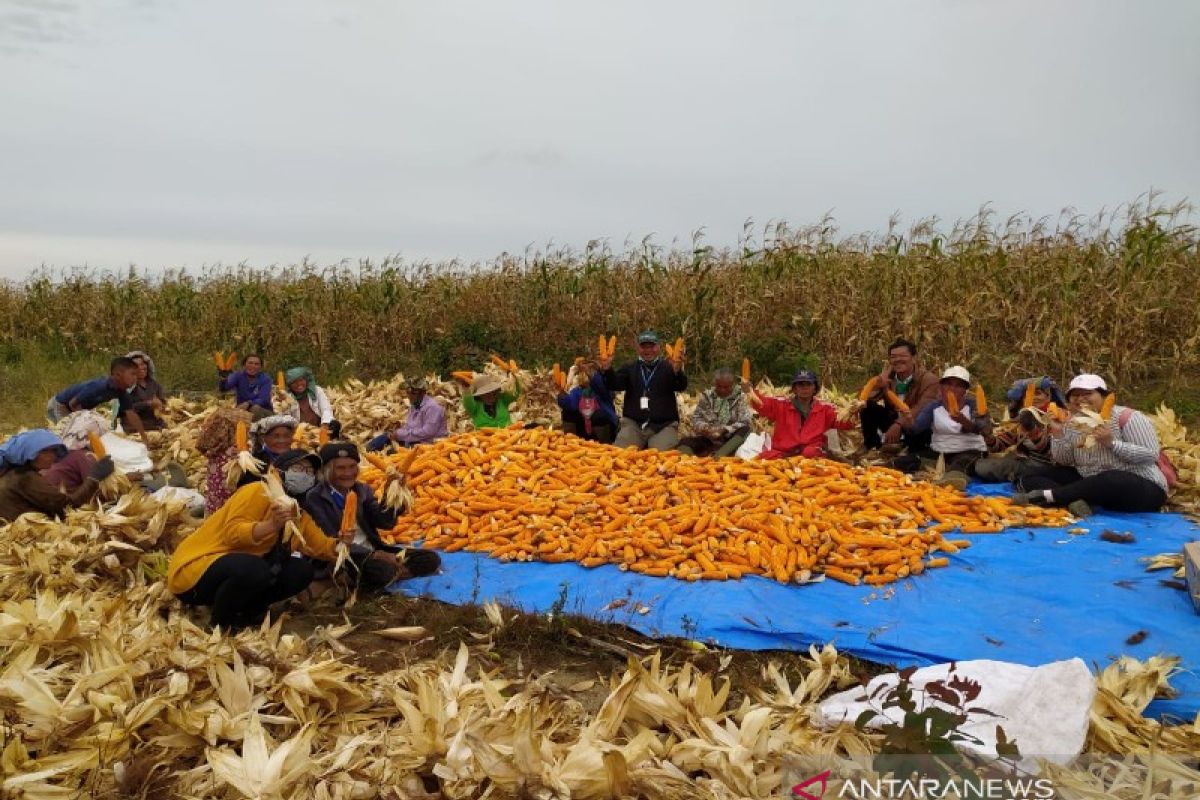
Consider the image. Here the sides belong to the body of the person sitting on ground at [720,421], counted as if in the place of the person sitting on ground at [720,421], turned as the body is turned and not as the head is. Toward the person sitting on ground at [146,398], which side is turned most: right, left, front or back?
right

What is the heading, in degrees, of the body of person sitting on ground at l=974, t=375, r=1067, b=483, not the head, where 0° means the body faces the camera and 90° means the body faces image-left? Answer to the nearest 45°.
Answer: approximately 45°

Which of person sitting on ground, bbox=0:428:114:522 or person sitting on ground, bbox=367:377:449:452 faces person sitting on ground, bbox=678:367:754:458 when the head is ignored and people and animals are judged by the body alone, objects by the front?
person sitting on ground, bbox=0:428:114:522

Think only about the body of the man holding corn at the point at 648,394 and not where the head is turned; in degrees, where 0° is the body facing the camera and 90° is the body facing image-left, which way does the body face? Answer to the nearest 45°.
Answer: approximately 0°

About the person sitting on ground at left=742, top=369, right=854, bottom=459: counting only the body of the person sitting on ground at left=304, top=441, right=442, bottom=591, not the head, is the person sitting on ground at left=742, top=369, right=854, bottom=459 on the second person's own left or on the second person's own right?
on the second person's own left

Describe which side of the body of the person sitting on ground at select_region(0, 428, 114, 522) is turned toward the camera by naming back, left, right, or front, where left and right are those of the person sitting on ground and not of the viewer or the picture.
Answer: right
